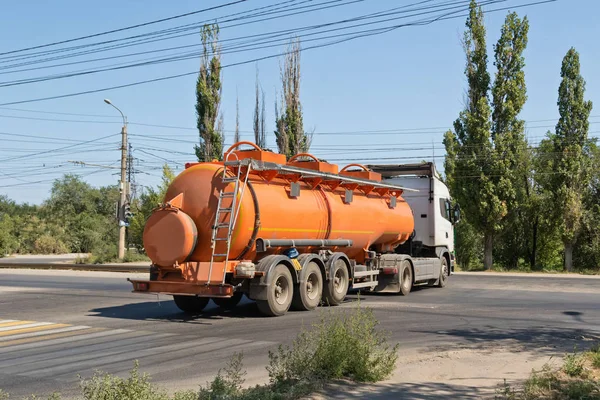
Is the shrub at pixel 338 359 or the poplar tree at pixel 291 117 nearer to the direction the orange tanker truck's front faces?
the poplar tree

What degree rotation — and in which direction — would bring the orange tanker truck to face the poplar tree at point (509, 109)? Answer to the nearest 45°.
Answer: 0° — it already faces it

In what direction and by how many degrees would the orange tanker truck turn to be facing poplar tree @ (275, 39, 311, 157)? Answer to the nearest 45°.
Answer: approximately 45° to its left

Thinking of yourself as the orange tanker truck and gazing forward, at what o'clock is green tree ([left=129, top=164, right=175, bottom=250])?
The green tree is roughly at 10 o'clock from the orange tanker truck.

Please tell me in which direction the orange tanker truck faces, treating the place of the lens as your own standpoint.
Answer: facing away from the viewer and to the right of the viewer

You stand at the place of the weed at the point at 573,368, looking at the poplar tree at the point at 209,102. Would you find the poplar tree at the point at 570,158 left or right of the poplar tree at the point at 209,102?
right

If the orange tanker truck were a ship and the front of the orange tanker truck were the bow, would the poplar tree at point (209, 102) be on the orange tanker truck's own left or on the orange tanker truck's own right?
on the orange tanker truck's own left

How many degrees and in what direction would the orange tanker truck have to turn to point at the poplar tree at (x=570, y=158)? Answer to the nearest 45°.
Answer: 0° — it already faces it

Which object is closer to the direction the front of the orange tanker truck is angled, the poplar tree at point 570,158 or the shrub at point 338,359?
the poplar tree

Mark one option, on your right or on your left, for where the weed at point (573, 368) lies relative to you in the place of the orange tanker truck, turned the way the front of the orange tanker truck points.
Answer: on your right

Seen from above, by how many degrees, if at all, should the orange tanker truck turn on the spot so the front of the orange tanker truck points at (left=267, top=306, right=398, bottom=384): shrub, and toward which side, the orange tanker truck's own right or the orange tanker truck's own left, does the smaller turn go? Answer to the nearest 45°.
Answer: approximately 135° to the orange tanker truck's own right

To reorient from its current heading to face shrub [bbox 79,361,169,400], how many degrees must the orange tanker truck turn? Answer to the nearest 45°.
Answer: approximately 135° to its right
